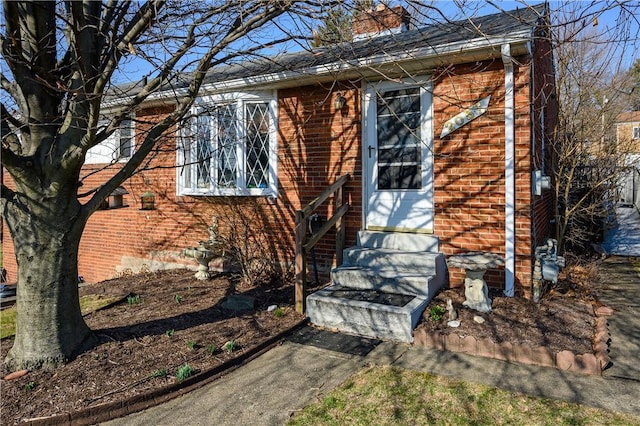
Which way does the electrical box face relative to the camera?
to the viewer's right

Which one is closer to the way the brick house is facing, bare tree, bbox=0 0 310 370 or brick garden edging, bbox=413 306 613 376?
the bare tree

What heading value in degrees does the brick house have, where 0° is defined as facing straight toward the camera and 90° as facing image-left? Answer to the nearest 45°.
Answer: approximately 45°

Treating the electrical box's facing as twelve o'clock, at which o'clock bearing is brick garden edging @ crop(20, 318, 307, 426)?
The brick garden edging is roughly at 4 o'clock from the electrical box.

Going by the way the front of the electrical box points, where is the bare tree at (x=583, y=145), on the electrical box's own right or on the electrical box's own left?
on the electrical box's own left

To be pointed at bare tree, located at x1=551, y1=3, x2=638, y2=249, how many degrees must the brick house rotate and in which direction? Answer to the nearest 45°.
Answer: approximately 135° to its left

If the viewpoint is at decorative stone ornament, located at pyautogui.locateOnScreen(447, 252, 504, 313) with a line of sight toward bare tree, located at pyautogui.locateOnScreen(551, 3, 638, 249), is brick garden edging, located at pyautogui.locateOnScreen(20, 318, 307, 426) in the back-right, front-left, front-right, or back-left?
back-left

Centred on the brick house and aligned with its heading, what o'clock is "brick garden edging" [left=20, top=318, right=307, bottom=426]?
The brick garden edging is roughly at 12 o'clock from the brick house.

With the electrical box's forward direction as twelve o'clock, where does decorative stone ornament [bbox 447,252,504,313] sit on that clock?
The decorative stone ornament is roughly at 4 o'clock from the electrical box.

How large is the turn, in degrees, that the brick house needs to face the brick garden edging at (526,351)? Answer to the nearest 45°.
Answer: approximately 45° to its left
